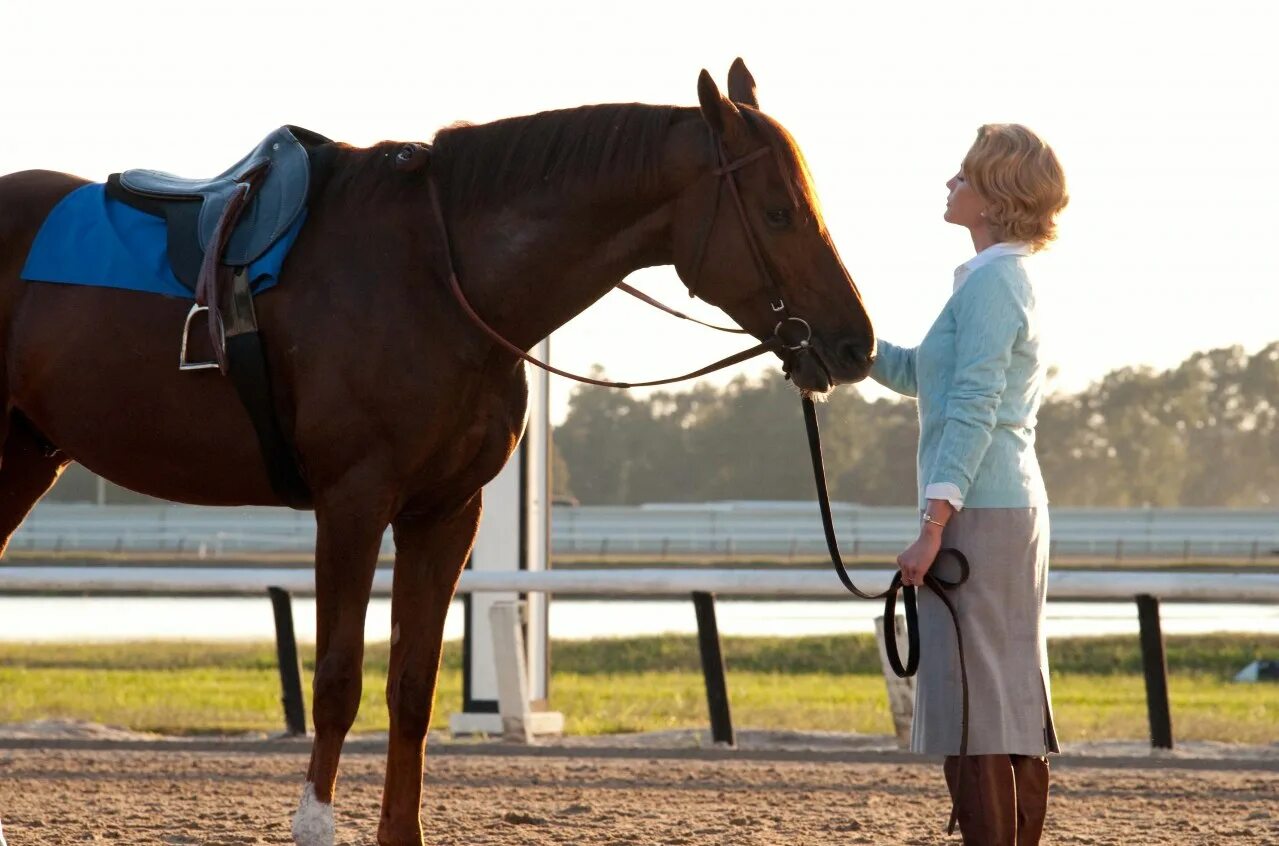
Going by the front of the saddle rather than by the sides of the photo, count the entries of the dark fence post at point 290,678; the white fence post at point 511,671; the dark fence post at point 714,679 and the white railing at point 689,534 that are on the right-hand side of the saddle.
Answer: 0

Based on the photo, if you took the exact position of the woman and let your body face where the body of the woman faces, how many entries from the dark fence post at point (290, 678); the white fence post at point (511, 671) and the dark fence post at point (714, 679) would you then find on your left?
0

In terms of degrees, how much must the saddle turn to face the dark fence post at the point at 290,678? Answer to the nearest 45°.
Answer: approximately 90° to its left

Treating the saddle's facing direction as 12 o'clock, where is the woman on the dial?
The woman is roughly at 1 o'clock from the saddle.

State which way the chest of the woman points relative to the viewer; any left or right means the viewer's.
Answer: facing to the left of the viewer

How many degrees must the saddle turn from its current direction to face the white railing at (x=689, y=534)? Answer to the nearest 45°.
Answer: approximately 90° to its left

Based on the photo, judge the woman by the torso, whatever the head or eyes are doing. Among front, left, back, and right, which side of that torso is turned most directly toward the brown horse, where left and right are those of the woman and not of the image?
front

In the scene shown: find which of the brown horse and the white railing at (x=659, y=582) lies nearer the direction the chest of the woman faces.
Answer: the brown horse

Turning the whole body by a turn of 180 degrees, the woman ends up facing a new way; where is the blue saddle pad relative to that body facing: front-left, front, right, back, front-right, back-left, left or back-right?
back

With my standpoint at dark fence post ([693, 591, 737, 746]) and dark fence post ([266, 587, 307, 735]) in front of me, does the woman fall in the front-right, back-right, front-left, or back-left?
back-left

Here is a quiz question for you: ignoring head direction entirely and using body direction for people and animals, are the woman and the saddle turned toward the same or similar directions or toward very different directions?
very different directions

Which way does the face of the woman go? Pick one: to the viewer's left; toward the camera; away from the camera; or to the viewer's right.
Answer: to the viewer's left

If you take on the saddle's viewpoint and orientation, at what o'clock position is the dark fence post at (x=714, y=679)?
The dark fence post is roughly at 10 o'clock from the saddle.

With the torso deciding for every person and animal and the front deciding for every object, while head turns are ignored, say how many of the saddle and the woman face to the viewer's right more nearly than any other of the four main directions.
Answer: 1

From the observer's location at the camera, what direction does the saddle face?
facing to the right of the viewer
